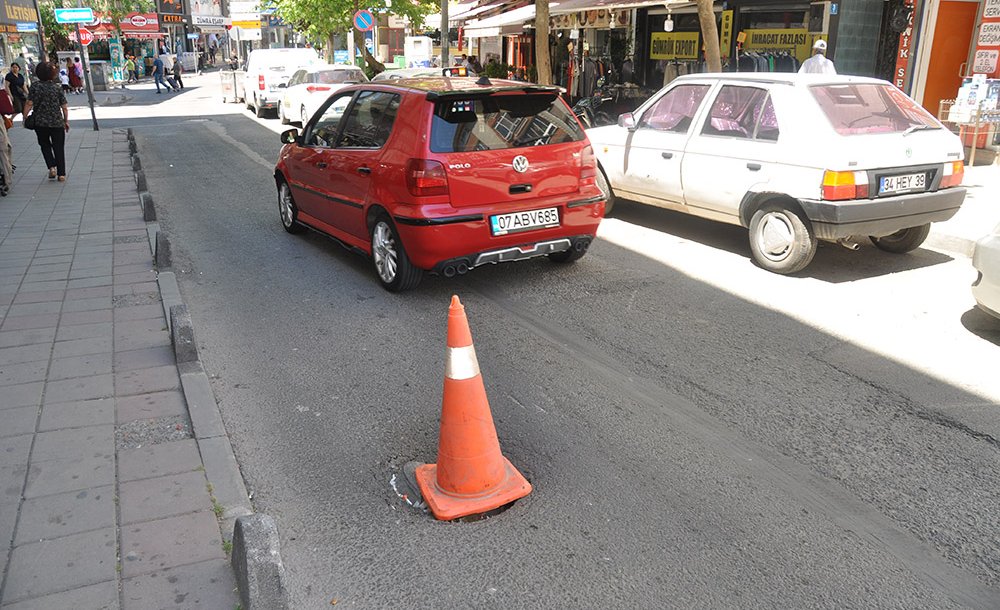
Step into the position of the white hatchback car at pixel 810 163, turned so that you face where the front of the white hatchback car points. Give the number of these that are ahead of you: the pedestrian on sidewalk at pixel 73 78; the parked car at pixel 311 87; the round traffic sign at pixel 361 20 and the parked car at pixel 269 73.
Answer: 4

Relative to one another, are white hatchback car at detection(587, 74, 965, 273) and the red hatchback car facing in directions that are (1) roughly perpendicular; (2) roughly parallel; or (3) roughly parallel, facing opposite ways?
roughly parallel

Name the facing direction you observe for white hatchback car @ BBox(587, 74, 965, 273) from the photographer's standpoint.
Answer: facing away from the viewer and to the left of the viewer

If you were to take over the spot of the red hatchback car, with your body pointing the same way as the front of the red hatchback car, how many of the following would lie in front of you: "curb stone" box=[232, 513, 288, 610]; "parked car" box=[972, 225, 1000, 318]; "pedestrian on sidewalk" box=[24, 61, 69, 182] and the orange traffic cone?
1

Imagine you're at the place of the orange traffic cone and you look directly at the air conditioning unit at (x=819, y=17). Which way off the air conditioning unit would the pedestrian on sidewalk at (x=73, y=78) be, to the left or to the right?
left

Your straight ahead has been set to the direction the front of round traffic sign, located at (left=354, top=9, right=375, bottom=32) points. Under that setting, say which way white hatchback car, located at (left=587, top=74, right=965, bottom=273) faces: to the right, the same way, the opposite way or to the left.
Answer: the opposite way

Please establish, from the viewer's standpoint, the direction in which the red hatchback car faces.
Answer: facing away from the viewer and to the left of the viewer

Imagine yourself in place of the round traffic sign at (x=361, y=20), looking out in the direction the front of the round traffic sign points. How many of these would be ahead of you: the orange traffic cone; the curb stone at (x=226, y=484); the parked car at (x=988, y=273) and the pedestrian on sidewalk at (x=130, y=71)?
3

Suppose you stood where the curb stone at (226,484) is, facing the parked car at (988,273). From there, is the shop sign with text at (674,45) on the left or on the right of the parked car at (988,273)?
left

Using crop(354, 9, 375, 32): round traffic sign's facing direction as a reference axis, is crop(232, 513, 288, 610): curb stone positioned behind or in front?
in front

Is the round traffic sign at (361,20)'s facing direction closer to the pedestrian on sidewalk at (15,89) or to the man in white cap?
the man in white cap

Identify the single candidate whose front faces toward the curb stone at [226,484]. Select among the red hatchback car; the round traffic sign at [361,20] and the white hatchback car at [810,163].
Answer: the round traffic sign

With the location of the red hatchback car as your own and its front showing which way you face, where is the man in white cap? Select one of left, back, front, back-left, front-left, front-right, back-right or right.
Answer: right
